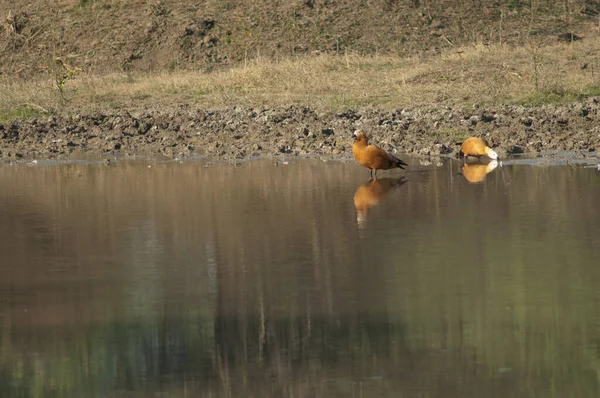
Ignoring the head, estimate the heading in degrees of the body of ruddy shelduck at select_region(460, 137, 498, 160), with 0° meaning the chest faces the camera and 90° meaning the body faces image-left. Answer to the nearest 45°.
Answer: approximately 270°

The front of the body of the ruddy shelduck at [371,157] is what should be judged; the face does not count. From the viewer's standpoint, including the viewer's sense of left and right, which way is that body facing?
facing to the left of the viewer

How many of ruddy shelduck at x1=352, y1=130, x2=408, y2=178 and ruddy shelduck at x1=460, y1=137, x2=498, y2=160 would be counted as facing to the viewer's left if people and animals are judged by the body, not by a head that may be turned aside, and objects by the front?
1

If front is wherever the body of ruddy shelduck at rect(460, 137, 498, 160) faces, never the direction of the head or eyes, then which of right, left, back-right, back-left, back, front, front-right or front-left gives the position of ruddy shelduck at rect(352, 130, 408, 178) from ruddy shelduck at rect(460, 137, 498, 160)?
back-right

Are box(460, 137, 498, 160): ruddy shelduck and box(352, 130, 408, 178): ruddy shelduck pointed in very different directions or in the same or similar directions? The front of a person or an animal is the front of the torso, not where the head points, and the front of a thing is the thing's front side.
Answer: very different directions

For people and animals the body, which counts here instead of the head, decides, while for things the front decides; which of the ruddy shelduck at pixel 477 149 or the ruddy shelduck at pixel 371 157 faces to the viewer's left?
the ruddy shelduck at pixel 371 157

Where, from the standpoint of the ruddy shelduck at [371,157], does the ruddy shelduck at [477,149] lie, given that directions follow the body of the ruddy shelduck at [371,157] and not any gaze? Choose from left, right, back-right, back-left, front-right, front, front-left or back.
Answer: back-right
